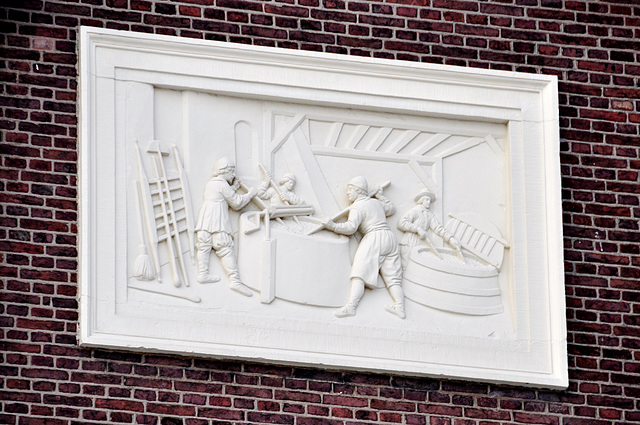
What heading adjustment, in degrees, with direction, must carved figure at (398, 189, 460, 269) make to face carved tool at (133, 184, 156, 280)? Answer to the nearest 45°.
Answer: approximately 135° to its right

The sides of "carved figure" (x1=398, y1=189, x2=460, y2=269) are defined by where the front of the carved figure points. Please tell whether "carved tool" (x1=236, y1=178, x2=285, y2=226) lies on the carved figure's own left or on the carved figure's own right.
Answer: on the carved figure's own right

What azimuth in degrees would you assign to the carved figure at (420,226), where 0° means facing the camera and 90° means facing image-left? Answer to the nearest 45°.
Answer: approximately 315°

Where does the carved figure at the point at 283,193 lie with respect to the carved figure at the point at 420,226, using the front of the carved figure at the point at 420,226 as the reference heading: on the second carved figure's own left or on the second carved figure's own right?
on the second carved figure's own right

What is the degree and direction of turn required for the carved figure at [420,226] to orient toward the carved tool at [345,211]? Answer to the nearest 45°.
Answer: approximately 135° to its right
